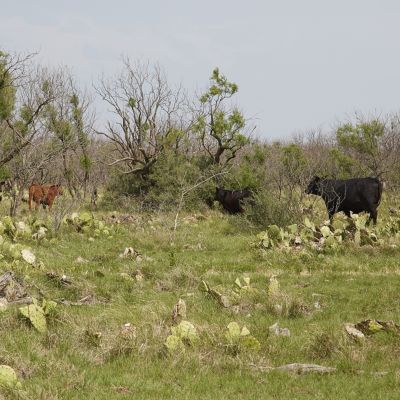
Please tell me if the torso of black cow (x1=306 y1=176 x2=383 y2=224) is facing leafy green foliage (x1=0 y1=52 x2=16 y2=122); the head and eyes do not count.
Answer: yes

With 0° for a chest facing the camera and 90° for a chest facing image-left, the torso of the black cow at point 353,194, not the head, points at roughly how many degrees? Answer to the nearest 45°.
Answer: approximately 90°
